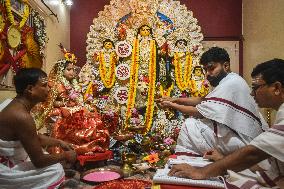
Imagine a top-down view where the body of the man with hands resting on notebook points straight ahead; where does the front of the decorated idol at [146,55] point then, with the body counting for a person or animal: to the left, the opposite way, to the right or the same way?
to the left

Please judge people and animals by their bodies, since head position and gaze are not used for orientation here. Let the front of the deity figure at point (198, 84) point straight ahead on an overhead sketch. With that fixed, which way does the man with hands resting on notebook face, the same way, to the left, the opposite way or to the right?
to the right

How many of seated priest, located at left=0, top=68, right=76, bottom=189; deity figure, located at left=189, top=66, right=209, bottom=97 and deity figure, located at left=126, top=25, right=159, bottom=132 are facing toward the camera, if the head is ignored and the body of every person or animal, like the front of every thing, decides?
2

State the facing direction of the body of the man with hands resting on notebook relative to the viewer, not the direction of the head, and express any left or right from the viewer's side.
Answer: facing to the left of the viewer

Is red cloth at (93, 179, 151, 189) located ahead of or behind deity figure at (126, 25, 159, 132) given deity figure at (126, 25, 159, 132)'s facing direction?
ahead

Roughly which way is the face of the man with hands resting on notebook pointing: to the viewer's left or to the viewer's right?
to the viewer's left

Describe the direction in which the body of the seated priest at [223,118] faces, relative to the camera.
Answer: to the viewer's left

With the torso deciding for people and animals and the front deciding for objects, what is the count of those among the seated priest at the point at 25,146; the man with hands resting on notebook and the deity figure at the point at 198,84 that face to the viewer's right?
1

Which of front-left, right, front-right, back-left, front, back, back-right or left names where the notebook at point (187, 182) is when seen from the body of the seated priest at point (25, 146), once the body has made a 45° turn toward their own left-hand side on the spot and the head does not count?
right

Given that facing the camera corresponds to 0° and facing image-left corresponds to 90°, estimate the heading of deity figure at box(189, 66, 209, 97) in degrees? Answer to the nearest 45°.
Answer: approximately 0°

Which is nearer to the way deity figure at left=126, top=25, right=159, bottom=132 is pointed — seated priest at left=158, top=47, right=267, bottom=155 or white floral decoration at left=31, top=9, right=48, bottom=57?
the seated priest

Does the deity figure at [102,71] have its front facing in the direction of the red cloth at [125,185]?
yes

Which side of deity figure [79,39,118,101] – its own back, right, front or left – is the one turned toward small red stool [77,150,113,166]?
front

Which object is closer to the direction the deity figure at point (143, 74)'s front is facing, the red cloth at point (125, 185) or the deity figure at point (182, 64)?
the red cloth
